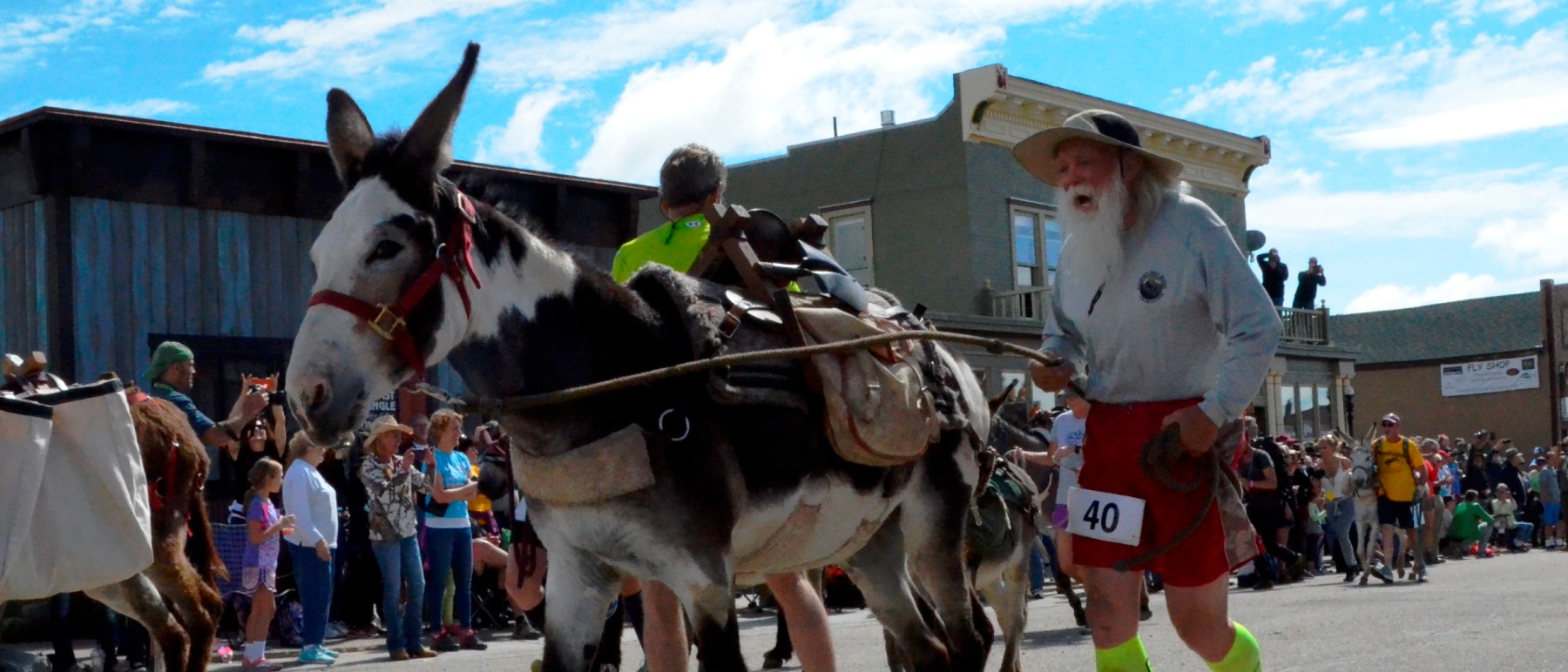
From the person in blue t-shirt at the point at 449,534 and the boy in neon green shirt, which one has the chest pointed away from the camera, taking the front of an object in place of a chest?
the boy in neon green shirt

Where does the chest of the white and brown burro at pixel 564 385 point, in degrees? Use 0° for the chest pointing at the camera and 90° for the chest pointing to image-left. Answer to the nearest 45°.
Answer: approximately 45°

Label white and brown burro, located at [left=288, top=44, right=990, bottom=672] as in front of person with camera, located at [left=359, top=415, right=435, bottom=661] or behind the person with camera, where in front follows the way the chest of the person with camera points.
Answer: in front

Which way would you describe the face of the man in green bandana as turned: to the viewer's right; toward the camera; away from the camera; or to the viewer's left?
to the viewer's right

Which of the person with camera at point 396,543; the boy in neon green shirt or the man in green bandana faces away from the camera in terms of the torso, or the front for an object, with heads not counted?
the boy in neon green shirt

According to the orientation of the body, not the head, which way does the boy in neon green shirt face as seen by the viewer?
away from the camera

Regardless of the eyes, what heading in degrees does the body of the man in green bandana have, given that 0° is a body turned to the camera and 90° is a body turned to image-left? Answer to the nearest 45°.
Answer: approximately 270°

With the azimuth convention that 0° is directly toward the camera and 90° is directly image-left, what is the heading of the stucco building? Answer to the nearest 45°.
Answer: approximately 315°

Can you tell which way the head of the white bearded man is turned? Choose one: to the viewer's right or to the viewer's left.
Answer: to the viewer's left

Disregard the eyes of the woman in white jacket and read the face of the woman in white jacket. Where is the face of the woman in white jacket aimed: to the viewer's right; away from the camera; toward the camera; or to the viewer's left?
to the viewer's right

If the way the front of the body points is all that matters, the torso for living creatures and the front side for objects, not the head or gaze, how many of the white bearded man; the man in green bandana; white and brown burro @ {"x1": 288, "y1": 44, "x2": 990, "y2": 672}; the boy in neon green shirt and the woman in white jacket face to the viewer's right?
2

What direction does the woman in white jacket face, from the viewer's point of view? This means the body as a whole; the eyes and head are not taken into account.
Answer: to the viewer's right
